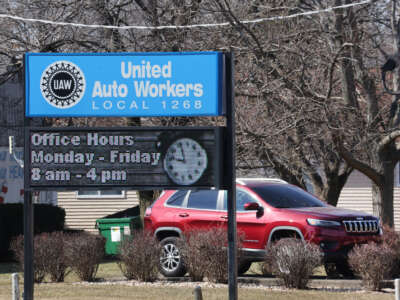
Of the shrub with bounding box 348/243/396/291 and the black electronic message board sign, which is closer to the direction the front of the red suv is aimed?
the shrub

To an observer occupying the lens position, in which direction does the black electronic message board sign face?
facing the viewer

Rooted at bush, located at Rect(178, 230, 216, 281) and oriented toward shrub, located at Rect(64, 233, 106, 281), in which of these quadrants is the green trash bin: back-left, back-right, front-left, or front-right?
front-right

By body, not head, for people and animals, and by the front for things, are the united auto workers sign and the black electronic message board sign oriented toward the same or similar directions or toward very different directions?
same or similar directions

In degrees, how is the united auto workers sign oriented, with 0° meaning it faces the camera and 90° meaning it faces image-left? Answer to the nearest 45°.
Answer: approximately 0°

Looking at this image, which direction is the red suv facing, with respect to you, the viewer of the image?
facing the viewer and to the right of the viewer

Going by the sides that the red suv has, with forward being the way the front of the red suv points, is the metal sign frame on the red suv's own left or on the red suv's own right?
on the red suv's own right

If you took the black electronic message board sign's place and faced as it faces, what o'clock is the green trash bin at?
The green trash bin is roughly at 6 o'clock from the black electronic message board sign.

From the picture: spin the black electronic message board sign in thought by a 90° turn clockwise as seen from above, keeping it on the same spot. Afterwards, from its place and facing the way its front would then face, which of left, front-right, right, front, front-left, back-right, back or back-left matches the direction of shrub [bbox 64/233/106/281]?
right

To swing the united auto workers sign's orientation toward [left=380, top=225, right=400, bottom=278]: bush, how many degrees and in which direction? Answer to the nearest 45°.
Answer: approximately 135° to its left

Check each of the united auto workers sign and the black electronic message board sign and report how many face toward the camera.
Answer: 2

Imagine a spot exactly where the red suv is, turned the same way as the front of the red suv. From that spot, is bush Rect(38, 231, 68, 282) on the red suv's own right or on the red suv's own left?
on the red suv's own right

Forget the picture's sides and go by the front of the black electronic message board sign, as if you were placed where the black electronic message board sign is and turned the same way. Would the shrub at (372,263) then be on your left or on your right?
on your left
